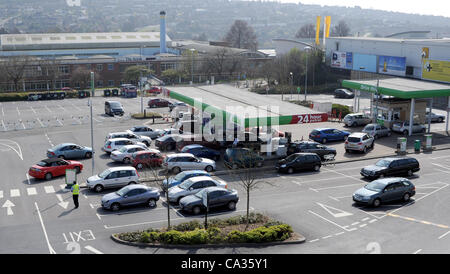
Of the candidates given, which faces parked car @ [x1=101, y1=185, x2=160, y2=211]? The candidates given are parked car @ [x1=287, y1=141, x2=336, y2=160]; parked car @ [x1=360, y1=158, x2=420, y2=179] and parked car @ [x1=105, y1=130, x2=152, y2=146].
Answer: parked car @ [x1=360, y1=158, x2=420, y2=179]

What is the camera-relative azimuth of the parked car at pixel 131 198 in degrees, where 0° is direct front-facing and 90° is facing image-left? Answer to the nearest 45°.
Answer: approximately 45°

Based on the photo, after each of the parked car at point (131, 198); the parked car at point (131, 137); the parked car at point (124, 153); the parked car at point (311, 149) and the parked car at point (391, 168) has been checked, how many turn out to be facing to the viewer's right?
2

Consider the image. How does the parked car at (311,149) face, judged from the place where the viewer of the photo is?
facing to the right of the viewer

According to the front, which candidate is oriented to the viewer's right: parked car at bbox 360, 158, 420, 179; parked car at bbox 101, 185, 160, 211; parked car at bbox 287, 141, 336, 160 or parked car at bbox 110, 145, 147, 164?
parked car at bbox 287, 141, 336, 160

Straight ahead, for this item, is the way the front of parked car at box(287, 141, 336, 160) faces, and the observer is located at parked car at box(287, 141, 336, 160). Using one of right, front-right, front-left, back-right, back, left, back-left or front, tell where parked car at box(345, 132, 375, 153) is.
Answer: front-left

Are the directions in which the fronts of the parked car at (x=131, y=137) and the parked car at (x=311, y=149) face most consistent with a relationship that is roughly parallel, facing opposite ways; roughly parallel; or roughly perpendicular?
roughly parallel

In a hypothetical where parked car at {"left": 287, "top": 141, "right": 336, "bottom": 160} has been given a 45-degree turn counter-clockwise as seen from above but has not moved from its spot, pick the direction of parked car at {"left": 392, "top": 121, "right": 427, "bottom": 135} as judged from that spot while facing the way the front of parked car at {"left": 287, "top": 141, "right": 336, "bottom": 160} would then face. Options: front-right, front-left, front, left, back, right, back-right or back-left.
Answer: front

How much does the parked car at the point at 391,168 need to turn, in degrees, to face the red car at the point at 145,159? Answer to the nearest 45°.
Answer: approximately 45° to its right

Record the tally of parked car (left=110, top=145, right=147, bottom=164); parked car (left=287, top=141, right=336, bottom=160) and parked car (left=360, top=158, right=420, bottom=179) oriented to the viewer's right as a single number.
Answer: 1

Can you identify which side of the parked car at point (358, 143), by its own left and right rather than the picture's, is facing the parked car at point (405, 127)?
front

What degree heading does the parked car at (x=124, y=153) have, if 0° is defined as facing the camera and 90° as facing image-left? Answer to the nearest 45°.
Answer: approximately 45°

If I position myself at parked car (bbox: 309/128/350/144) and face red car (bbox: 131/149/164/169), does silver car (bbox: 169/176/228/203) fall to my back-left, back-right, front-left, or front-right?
front-left

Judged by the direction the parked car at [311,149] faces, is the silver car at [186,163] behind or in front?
behind

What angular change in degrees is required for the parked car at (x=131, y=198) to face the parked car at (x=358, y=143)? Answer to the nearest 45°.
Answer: approximately 180°

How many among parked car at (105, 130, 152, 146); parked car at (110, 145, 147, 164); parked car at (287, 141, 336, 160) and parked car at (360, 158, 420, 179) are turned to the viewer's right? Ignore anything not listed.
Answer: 2

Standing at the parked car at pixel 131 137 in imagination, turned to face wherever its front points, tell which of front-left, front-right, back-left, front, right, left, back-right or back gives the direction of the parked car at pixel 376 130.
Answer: front

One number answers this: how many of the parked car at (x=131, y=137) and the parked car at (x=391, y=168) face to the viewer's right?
1
